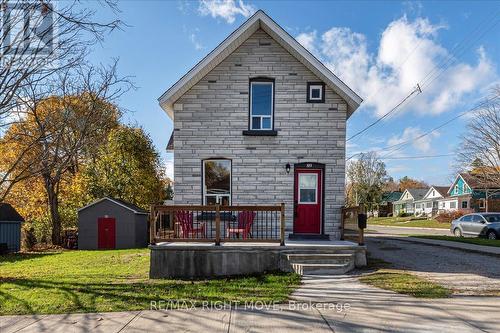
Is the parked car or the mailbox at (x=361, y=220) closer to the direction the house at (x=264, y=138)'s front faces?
the mailbox

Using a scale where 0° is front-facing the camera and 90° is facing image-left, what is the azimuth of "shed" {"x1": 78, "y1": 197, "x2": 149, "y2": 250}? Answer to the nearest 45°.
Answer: approximately 0°

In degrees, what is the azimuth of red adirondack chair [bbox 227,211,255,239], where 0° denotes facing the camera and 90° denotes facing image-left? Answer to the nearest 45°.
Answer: approximately 45°

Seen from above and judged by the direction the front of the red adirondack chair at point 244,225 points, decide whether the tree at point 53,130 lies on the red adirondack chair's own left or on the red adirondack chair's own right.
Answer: on the red adirondack chair's own right

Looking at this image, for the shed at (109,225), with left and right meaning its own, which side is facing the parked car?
left

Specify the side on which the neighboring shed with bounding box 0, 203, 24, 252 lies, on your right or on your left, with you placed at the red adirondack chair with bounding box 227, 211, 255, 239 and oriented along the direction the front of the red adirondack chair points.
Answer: on your right
